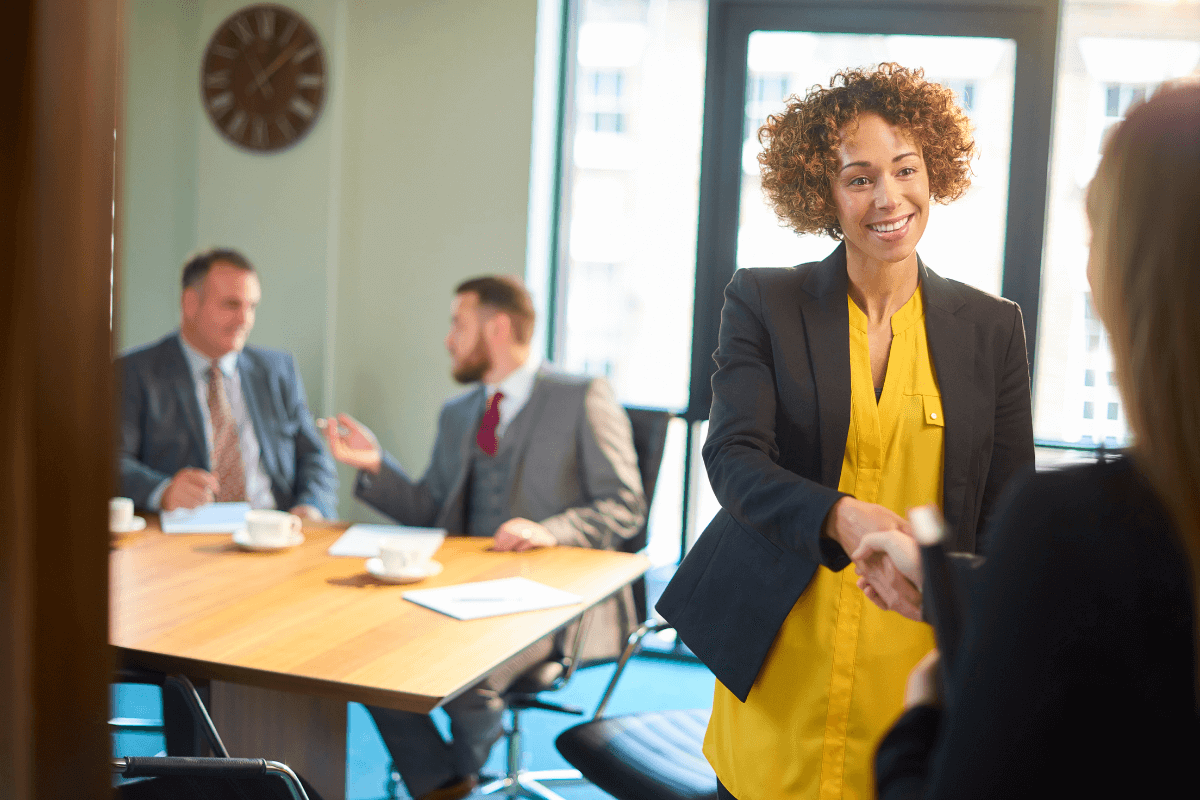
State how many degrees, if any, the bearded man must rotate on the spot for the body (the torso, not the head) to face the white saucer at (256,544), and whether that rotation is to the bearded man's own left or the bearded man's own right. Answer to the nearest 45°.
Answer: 0° — they already face it

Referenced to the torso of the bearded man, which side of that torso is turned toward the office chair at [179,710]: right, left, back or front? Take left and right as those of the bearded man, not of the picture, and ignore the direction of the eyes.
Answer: front

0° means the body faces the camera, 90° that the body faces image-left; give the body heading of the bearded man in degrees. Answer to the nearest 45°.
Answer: approximately 45°

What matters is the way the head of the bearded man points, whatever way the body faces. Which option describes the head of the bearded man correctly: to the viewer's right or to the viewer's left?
to the viewer's left

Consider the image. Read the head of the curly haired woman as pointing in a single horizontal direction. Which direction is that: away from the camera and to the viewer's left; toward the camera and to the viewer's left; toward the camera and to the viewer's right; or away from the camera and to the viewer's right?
toward the camera and to the viewer's right

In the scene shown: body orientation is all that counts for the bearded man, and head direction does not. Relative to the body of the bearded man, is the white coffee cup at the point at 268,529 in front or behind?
in front

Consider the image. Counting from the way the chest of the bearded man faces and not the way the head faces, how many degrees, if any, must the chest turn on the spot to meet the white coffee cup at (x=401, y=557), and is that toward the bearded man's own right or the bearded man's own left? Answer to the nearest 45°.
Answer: approximately 45° to the bearded man's own left

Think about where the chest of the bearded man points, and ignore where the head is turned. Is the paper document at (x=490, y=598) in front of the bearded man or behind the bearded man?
in front
